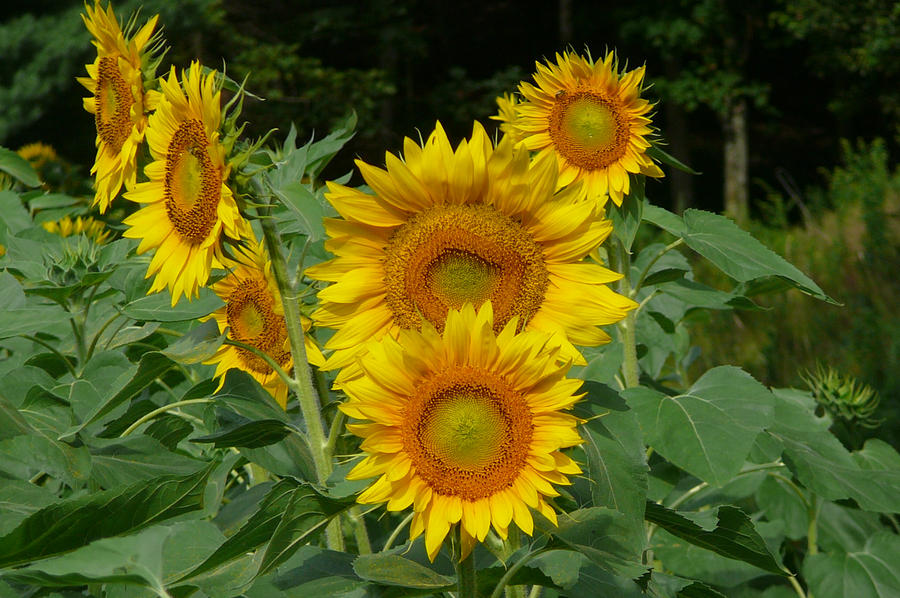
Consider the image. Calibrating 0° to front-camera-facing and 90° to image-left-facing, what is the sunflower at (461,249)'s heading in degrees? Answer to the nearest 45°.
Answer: approximately 0°

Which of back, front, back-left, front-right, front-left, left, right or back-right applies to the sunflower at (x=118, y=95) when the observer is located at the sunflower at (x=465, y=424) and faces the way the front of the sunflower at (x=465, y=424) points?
back-right

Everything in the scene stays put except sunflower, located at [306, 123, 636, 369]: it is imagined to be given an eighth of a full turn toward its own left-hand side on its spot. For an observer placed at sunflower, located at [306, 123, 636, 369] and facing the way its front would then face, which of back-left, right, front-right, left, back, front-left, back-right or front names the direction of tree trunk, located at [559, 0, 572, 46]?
back-left

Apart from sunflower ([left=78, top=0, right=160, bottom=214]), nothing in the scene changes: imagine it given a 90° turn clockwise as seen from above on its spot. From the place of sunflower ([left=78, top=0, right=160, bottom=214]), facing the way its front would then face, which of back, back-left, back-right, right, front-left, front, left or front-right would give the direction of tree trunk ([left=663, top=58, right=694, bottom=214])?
right

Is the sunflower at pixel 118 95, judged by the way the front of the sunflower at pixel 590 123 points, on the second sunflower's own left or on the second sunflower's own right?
on the second sunflower's own right

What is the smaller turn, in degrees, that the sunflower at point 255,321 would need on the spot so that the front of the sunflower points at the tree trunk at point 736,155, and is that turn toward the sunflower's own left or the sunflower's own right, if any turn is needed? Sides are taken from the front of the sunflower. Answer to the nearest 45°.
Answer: approximately 180°

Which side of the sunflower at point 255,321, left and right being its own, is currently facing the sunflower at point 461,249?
left

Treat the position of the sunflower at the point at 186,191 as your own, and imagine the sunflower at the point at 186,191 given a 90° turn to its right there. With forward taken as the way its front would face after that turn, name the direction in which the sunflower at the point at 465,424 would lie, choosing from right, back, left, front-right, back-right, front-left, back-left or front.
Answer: back

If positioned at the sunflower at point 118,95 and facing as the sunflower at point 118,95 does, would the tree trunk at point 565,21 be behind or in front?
behind
